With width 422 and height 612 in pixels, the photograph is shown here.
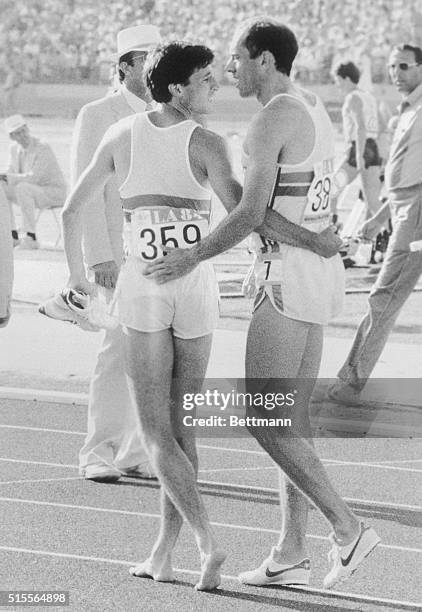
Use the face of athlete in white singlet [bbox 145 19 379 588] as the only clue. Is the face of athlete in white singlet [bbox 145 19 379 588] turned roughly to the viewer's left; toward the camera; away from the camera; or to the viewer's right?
to the viewer's left

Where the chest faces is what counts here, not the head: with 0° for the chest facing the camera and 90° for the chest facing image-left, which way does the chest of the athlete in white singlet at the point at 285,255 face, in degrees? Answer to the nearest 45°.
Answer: approximately 90°

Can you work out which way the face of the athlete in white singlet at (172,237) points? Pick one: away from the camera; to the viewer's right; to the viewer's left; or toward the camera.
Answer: to the viewer's right

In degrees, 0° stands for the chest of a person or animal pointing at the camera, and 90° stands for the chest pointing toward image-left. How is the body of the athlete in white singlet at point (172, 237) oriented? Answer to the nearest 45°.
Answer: approximately 180°

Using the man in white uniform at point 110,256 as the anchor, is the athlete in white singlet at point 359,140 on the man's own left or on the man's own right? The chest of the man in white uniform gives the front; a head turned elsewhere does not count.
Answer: on the man's own left
